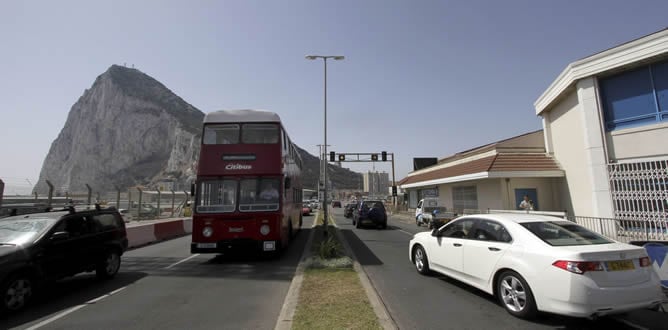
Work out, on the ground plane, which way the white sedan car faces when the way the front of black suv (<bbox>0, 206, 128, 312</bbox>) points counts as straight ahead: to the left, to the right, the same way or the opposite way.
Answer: the opposite way

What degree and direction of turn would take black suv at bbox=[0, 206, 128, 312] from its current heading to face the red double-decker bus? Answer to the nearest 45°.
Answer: approximately 135° to its left

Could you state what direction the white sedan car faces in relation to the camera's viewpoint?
facing away from the viewer and to the left of the viewer

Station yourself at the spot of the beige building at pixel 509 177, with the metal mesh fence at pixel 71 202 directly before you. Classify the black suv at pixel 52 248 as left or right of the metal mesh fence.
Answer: left

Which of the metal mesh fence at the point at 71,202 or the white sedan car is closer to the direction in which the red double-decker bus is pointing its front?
the white sedan car

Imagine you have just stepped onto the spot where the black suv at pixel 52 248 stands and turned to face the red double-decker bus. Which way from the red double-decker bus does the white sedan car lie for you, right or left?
right

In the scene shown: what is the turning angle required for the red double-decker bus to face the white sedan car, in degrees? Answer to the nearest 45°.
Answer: approximately 45° to its left

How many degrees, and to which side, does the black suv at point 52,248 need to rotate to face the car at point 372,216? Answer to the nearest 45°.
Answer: approximately 135° to its left

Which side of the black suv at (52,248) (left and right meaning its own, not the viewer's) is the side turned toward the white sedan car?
left

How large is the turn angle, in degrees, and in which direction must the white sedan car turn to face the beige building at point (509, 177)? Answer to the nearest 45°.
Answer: approximately 45° to its right

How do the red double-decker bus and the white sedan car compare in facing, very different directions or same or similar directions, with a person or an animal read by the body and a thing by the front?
very different directions
